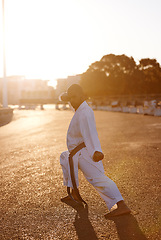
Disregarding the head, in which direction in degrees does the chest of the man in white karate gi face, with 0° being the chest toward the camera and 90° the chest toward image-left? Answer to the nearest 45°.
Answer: approximately 90°

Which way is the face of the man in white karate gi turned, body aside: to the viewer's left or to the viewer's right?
to the viewer's left
